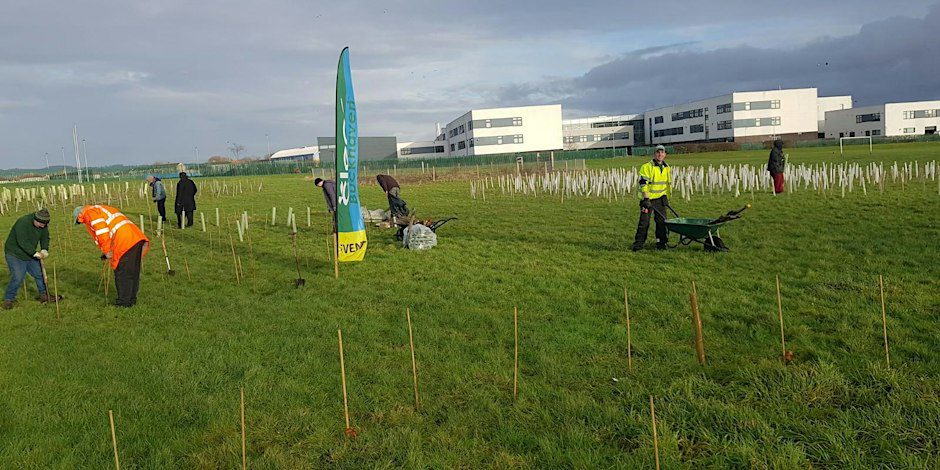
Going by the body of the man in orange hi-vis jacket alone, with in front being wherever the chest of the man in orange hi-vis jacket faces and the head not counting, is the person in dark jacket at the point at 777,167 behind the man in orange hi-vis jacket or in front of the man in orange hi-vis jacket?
behind

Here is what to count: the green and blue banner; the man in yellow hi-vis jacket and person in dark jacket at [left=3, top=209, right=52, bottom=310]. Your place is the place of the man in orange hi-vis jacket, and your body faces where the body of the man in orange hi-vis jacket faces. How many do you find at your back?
2

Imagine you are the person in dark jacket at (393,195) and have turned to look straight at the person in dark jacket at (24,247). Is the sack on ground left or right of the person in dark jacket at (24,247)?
left

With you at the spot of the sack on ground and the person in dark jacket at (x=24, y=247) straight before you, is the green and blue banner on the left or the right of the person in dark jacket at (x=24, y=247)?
left

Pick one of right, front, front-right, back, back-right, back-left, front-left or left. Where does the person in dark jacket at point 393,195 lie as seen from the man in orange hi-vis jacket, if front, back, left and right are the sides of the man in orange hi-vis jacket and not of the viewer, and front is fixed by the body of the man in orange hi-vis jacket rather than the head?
back-right

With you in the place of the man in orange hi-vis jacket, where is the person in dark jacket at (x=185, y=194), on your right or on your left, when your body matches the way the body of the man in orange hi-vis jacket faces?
on your right

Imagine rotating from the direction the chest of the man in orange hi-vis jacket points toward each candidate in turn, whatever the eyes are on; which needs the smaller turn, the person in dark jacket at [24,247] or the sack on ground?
the person in dark jacket

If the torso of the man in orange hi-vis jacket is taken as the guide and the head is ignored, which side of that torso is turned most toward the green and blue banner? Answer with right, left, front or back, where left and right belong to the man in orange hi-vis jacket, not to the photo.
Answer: back

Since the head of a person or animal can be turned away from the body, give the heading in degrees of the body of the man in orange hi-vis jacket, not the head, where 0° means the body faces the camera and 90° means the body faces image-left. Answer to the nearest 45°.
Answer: approximately 90°

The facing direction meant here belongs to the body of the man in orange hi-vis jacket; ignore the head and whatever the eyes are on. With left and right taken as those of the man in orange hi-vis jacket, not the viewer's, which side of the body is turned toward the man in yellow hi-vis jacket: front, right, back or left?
back
